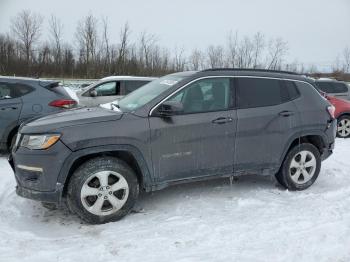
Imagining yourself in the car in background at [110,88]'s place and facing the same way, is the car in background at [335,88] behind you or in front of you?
behind

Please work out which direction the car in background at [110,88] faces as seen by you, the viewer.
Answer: facing to the left of the viewer

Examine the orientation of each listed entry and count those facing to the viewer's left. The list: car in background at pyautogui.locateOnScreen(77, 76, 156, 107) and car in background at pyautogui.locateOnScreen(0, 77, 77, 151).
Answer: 2

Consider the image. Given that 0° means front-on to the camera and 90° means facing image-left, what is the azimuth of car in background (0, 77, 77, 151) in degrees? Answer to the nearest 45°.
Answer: approximately 90°

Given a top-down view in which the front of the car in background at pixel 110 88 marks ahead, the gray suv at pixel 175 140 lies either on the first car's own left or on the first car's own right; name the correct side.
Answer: on the first car's own left

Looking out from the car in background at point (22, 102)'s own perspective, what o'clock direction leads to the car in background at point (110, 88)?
the car in background at point (110, 88) is roughly at 4 o'clock from the car in background at point (22, 102).

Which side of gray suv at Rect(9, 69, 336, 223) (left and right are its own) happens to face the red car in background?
back

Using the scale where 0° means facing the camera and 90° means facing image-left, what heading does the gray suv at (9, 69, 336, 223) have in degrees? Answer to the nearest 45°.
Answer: approximately 45°

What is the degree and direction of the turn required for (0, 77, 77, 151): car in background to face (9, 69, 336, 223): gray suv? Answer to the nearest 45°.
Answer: approximately 135° to its left

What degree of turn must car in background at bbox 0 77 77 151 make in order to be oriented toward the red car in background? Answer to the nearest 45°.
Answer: approximately 180°
